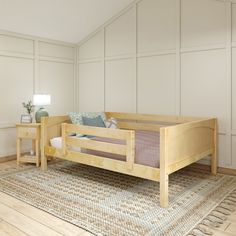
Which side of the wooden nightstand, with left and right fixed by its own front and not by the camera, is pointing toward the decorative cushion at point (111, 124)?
left

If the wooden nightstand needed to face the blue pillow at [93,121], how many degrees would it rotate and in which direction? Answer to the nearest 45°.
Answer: approximately 45° to its left

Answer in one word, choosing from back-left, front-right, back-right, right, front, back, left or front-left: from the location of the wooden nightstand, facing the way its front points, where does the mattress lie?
front-left

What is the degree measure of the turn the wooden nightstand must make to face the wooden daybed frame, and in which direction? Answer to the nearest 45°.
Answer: approximately 45° to its left

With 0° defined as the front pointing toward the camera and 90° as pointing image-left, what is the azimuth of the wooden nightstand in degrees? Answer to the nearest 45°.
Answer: approximately 0°
